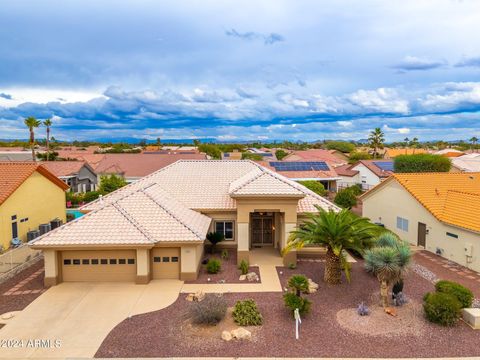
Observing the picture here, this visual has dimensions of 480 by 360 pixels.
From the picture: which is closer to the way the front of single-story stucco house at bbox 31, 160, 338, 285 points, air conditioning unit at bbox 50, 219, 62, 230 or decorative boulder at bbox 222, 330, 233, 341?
the decorative boulder

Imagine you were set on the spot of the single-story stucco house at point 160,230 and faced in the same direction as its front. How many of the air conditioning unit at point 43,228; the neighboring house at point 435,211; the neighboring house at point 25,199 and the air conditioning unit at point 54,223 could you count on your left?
1

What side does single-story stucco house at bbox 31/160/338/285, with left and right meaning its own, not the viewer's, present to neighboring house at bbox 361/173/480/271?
left

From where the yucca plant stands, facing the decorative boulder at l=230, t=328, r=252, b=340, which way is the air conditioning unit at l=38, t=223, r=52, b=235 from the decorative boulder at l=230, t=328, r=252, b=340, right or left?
right

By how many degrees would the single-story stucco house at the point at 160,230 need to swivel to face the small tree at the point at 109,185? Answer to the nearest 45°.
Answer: approximately 180°

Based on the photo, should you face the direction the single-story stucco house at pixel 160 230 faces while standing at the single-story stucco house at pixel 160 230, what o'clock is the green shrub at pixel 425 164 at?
The green shrub is roughly at 8 o'clock from the single-story stucco house.

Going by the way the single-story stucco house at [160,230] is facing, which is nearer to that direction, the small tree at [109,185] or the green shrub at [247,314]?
the green shrub

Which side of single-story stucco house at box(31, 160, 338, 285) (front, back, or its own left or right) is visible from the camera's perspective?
front

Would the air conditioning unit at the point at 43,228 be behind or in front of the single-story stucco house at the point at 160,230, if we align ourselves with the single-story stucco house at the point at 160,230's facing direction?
behind

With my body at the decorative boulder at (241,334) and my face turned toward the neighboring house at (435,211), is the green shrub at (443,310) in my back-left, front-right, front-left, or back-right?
front-right

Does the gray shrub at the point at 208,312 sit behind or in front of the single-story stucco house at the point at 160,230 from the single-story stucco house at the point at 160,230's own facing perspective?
in front

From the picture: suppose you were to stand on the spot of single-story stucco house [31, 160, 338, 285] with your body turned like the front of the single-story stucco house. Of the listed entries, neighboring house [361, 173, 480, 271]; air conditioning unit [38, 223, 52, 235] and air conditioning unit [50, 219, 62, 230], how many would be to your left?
1

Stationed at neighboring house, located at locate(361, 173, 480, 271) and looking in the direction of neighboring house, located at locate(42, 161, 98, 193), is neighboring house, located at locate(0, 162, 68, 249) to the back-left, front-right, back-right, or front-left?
front-left

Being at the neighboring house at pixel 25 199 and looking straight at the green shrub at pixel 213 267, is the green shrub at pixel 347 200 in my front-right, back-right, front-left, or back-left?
front-left

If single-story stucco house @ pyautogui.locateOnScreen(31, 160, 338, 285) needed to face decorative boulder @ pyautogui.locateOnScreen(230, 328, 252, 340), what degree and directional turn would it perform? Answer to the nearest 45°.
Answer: approximately 45° to its left
